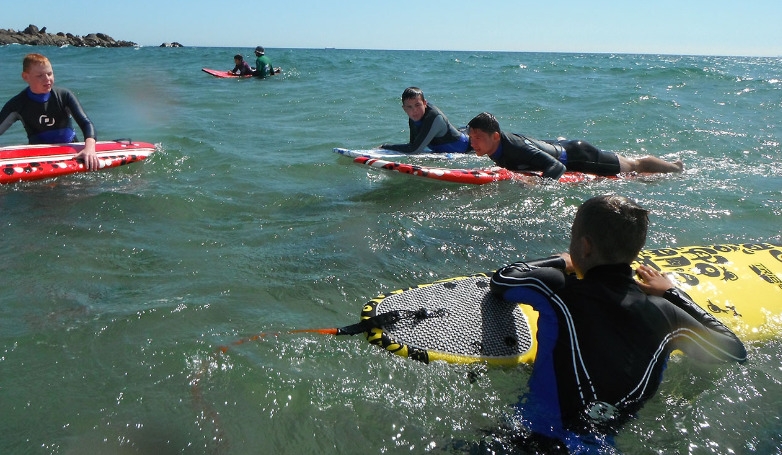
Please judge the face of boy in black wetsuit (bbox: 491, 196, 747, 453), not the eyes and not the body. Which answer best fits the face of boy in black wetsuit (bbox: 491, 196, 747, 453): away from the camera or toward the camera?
away from the camera

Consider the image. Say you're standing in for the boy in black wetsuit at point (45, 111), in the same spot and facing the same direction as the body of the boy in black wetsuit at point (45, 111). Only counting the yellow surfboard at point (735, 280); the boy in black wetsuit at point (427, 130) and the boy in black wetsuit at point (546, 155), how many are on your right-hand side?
0

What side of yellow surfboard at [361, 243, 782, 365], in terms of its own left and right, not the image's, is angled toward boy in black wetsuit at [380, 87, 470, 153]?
left

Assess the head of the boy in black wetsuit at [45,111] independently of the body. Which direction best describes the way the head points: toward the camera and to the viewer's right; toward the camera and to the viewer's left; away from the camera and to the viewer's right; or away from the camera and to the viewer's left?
toward the camera and to the viewer's right

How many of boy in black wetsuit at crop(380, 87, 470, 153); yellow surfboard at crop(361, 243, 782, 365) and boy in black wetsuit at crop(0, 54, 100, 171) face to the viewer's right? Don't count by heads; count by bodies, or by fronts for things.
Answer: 1

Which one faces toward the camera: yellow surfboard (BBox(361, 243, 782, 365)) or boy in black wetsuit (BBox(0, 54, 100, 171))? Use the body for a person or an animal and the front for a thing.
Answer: the boy in black wetsuit

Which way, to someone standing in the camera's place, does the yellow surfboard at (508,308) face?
facing to the right of the viewer

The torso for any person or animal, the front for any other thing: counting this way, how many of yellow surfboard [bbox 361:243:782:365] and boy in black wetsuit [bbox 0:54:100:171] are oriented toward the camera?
1

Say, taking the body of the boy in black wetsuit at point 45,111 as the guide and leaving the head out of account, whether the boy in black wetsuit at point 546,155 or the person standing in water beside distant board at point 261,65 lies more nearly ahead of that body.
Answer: the boy in black wetsuit

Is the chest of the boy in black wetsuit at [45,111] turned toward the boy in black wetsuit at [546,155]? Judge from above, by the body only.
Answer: no

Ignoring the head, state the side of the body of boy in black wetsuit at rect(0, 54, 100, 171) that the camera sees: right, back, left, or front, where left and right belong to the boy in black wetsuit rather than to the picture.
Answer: front

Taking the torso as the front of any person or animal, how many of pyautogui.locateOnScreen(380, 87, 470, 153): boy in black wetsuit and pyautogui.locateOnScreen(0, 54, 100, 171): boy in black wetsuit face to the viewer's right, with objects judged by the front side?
0

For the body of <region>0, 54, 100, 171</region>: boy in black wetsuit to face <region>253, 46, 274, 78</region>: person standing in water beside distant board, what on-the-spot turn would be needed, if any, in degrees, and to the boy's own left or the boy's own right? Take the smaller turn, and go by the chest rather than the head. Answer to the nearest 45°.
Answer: approximately 135° to the boy's own left

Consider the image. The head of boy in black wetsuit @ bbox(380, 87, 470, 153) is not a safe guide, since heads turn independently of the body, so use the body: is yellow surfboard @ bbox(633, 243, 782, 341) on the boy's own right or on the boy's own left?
on the boy's own left
